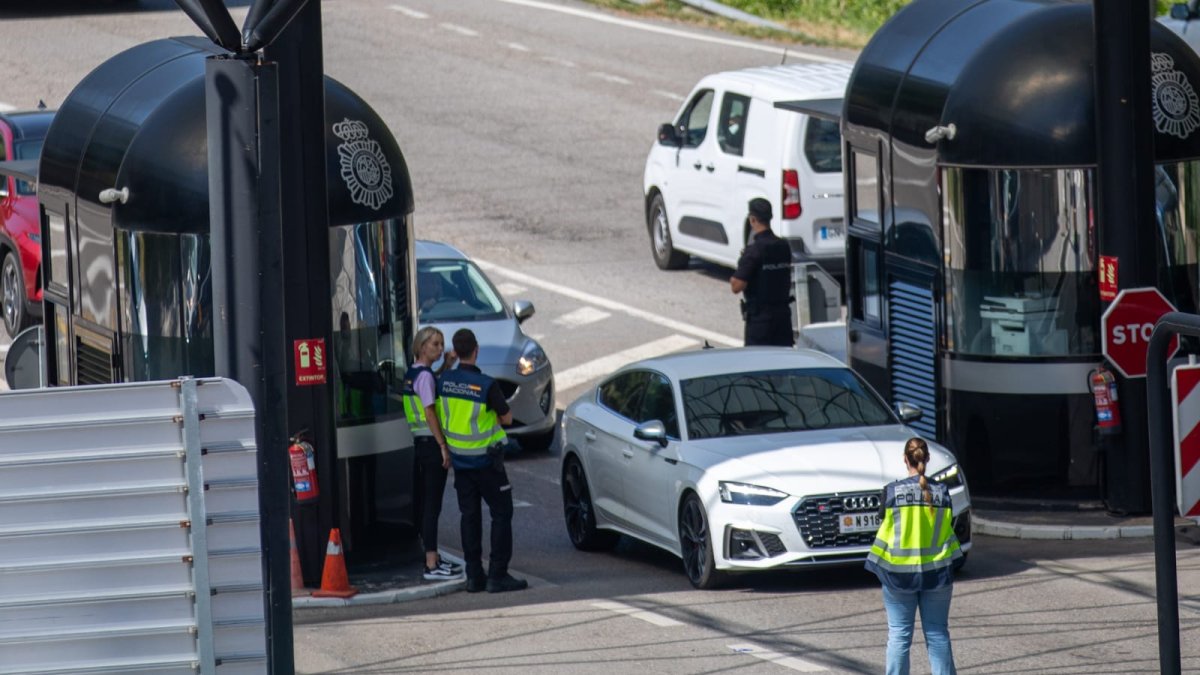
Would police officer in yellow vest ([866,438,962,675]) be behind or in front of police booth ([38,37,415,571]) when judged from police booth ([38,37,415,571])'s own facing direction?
in front

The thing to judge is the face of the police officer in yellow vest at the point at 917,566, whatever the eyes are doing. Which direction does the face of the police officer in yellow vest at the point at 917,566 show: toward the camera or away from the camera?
away from the camera

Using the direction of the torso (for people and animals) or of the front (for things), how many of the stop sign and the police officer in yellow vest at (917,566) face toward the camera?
1

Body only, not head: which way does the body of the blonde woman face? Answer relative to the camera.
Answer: to the viewer's right

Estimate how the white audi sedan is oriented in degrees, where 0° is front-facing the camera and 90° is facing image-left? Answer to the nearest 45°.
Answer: approximately 315°

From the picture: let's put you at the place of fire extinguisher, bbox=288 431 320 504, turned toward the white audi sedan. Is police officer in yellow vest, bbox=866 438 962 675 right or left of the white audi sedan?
right

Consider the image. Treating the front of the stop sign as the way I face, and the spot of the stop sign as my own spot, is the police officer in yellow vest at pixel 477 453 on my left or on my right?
on my right

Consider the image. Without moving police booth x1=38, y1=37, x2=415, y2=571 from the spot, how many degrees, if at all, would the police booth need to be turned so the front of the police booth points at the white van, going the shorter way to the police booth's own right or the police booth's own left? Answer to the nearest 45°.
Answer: approximately 90° to the police booth's own left

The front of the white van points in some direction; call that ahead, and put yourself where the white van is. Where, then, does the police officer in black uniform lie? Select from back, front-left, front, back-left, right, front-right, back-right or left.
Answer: back-left

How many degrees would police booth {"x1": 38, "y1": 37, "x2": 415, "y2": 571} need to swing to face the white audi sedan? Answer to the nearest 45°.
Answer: approximately 45° to its left

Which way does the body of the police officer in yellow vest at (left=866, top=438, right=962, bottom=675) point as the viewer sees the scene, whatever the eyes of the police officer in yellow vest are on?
away from the camera
